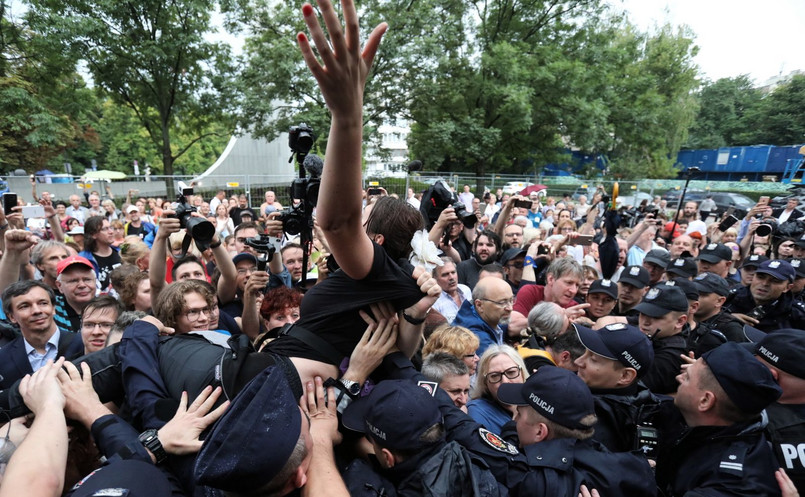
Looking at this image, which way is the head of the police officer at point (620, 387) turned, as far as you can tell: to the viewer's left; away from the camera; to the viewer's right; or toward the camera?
to the viewer's left

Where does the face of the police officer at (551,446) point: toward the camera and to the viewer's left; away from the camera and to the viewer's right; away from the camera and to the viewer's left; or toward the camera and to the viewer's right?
away from the camera and to the viewer's left

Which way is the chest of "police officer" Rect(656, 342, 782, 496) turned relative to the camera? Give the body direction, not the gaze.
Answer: to the viewer's left

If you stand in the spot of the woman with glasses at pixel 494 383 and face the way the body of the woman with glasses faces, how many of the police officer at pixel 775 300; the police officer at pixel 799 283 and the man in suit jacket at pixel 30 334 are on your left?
2

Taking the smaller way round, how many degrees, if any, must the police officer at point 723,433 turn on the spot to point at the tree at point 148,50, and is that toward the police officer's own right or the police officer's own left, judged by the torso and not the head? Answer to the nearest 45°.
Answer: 0° — they already face it

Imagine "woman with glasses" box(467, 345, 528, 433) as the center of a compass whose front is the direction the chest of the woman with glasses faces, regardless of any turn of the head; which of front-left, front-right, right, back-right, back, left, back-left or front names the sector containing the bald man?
back-left

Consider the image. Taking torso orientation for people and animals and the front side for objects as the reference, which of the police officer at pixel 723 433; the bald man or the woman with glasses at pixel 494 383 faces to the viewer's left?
the police officer

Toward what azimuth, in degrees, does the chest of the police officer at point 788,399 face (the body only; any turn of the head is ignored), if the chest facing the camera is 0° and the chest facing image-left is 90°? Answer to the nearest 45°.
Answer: approximately 135°

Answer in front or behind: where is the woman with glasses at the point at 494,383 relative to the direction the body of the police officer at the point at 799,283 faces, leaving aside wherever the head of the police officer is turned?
in front

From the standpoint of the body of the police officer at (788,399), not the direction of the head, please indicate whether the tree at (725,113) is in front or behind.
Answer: in front

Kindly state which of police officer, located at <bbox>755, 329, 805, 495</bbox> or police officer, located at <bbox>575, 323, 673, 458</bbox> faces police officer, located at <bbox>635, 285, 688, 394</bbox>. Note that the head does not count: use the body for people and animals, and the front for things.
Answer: police officer, located at <bbox>755, 329, 805, 495</bbox>

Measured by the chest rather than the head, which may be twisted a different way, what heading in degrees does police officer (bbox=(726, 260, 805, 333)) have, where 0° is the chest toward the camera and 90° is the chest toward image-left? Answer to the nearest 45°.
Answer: approximately 45°

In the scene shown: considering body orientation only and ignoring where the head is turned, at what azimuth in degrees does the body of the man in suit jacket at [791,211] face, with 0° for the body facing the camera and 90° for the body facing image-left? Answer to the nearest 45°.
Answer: approximately 45°

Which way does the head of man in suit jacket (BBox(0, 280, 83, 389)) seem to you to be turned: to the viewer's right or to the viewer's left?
to the viewer's right
